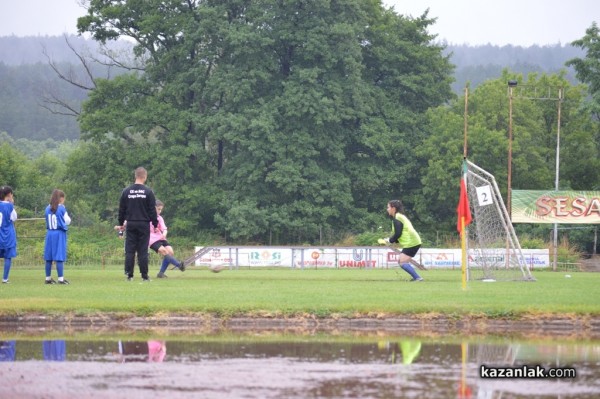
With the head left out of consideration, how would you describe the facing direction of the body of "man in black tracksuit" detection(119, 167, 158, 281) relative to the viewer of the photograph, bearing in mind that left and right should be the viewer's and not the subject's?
facing away from the viewer

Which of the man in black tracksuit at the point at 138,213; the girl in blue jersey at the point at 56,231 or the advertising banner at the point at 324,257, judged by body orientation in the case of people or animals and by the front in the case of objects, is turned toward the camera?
the advertising banner

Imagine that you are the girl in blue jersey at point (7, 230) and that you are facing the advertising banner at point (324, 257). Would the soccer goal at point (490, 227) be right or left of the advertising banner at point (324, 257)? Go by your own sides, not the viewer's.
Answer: right

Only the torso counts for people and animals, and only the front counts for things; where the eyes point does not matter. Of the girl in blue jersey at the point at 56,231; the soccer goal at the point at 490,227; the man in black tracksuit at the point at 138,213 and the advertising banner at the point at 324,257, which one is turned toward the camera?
the advertising banner

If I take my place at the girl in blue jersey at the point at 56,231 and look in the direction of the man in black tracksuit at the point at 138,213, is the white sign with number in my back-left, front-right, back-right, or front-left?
front-left

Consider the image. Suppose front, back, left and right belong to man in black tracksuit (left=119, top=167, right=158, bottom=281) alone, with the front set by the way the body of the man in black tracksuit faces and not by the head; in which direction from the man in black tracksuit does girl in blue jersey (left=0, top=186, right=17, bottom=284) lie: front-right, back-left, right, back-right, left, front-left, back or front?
left

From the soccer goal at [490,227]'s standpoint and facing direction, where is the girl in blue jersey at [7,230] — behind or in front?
in front

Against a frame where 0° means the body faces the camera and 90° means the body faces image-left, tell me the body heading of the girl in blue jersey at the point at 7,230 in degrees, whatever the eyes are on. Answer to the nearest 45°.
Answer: approximately 225°

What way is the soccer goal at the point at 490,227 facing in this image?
to the viewer's left

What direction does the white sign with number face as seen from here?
toward the camera

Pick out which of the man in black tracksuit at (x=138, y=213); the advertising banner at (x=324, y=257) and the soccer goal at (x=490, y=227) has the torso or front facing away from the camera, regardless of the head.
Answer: the man in black tracksuit

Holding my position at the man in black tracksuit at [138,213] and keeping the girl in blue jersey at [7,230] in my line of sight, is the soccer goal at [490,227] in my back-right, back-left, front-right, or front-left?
back-right

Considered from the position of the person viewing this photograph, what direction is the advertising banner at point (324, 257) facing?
facing the viewer

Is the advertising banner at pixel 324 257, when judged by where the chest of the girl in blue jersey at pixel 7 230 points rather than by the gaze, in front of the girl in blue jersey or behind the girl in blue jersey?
in front
